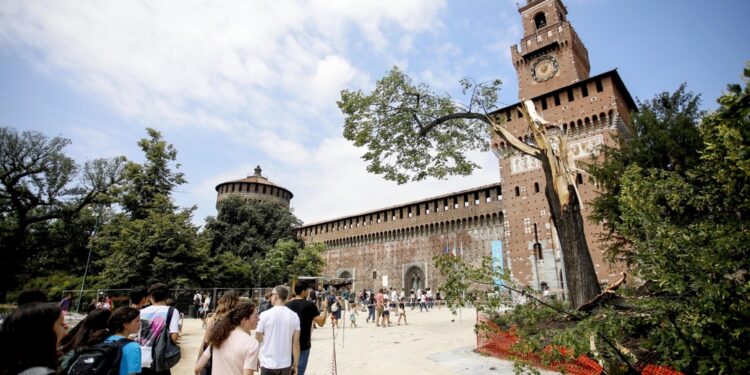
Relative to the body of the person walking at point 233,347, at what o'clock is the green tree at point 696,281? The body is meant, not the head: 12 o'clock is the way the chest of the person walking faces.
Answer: The green tree is roughly at 2 o'clock from the person walking.

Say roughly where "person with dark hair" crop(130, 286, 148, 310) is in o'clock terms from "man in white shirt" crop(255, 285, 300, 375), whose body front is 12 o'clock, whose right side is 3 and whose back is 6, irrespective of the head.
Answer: The person with dark hair is roughly at 10 o'clock from the man in white shirt.

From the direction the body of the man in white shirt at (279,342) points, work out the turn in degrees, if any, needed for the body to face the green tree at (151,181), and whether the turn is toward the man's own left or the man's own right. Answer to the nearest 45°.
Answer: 0° — they already face it

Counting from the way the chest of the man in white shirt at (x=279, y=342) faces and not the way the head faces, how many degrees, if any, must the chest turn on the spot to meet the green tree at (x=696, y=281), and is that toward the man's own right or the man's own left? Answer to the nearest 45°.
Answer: approximately 90° to the man's own right

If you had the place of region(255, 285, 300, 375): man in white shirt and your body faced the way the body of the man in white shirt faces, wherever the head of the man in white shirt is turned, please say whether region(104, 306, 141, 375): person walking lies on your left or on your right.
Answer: on your left

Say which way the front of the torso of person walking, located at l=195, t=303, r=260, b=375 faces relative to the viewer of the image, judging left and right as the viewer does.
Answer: facing away from the viewer and to the right of the viewer

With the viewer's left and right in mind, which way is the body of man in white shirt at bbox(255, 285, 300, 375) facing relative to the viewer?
facing away from the viewer
